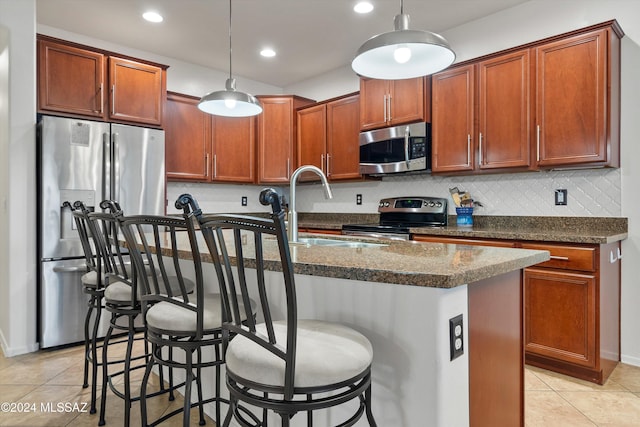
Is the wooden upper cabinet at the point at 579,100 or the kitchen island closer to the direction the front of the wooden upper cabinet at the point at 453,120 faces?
the kitchen island

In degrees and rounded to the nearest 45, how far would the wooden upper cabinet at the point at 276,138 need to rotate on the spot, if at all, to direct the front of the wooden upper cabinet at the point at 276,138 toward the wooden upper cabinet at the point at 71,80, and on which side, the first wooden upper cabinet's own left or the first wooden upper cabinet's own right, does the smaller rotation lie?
approximately 45° to the first wooden upper cabinet's own right

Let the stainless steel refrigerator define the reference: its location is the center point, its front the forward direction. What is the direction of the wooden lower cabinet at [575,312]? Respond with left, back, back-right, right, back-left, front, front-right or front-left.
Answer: front-left

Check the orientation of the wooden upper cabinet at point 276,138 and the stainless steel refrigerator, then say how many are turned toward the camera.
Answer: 2

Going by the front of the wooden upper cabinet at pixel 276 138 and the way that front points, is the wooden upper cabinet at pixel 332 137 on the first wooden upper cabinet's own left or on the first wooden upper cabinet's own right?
on the first wooden upper cabinet's own left

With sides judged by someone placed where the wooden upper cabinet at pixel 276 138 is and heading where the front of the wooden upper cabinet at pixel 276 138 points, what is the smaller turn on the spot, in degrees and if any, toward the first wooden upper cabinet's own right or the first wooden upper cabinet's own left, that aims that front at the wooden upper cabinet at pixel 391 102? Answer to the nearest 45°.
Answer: approximately 45° to the first wooden upper cabinet's own left

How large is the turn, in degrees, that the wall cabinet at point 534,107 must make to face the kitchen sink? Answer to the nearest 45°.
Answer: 0° — it already faces it

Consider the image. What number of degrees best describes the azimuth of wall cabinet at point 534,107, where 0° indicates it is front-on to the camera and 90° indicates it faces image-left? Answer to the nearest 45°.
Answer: approximately 45°

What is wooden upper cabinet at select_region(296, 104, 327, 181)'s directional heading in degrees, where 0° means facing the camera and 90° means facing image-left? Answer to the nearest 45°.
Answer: approximately 45°

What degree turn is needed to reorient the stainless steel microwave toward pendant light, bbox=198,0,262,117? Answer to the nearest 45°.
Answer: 0° — it already faces it
